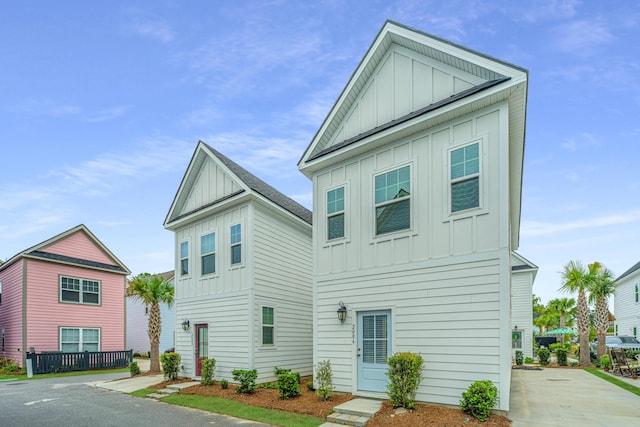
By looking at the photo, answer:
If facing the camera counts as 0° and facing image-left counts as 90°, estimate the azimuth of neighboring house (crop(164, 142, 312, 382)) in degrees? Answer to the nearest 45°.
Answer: approximately 45°

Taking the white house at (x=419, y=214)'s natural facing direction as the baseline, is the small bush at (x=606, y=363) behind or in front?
behind

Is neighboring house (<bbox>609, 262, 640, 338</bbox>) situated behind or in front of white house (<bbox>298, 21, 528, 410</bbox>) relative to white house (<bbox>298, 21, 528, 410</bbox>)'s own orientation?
behind

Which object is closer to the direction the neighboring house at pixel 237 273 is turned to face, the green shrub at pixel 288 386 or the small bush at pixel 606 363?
the green shrub

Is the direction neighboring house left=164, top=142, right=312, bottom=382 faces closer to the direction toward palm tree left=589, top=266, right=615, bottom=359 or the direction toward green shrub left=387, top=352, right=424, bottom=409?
the green shrub

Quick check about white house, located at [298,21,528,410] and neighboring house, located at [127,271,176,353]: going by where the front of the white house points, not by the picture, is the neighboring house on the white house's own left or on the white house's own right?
on the white house's own right

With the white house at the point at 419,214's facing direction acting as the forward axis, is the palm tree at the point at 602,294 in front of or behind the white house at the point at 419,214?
behind

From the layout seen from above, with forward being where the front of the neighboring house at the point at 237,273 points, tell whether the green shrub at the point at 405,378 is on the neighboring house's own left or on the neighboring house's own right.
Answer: on the neighboring house's own left

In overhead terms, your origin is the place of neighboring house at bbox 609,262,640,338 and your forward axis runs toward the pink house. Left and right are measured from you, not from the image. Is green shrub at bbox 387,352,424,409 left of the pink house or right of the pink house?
left
